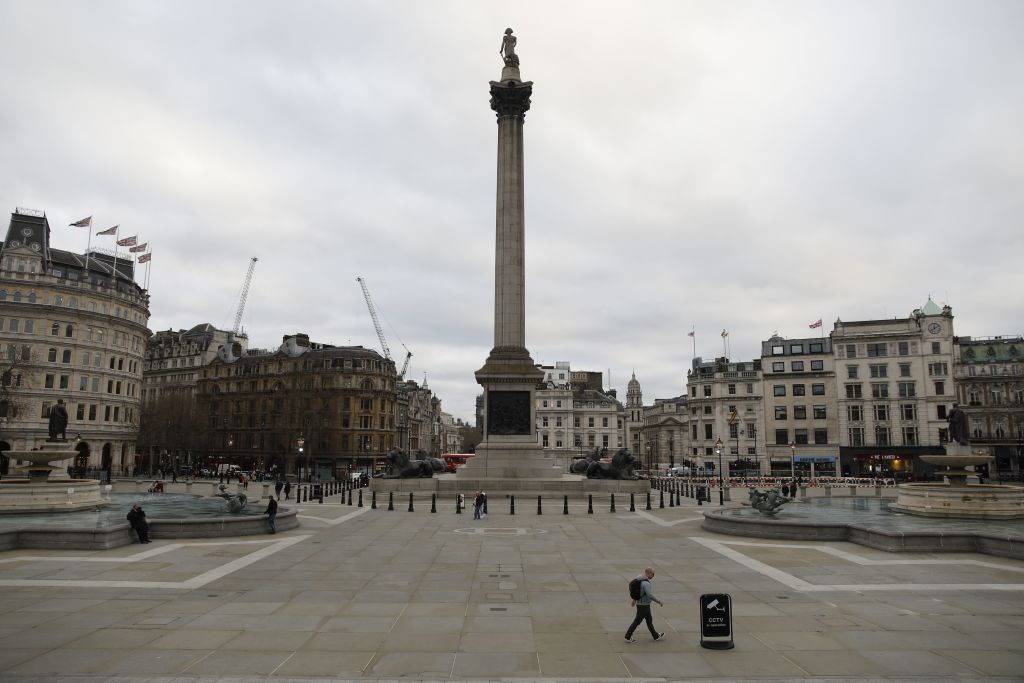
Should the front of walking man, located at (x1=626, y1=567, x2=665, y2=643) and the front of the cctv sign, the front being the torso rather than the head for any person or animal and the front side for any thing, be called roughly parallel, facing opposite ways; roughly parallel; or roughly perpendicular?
roughly perpendicular

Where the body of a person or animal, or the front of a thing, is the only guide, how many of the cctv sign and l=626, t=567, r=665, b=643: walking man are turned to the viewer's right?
1

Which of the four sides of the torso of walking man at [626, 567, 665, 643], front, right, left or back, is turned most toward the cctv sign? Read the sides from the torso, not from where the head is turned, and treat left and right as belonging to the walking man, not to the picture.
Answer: front

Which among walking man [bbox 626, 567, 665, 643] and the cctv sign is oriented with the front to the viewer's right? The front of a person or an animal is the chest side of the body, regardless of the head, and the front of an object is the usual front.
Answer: the walking man

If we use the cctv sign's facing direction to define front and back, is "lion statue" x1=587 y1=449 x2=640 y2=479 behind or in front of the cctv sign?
behind

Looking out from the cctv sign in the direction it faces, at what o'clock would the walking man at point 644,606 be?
The walking man is roughly at 3 o'clock from the cctv sign.

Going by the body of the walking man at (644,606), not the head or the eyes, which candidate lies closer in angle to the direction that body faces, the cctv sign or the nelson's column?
the cctv sign

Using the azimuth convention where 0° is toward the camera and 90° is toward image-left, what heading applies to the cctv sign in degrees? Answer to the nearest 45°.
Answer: approximately 0°

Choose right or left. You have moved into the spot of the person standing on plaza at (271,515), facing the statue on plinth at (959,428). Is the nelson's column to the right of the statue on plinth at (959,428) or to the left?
left

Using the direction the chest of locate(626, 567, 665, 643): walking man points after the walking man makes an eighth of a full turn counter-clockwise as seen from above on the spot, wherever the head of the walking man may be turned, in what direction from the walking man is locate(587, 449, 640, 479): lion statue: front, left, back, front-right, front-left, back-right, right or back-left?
front-left

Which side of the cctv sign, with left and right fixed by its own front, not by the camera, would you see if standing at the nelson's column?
back

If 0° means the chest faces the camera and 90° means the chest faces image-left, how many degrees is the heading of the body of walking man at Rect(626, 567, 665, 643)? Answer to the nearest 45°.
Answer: approximately 270°
